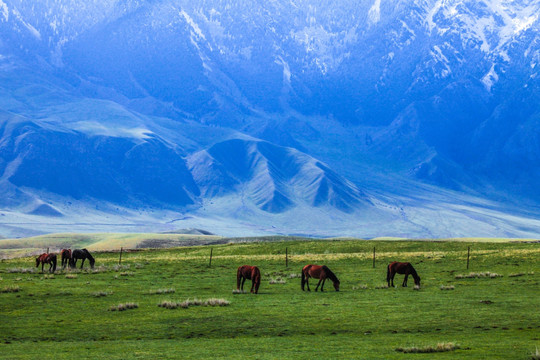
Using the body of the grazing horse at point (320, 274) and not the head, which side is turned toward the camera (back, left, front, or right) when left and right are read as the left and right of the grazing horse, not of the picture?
right

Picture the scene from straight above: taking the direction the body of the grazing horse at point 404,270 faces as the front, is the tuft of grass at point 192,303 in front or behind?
behind

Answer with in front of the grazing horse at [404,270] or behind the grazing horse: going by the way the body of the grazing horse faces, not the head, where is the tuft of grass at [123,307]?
behind

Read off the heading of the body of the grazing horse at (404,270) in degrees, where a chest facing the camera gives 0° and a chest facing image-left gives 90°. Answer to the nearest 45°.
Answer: approximately 270°

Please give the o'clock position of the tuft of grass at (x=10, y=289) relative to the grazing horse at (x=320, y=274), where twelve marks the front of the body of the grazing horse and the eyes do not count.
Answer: The tuft of grass is roughly at 6 o'clock from the grazing horse.

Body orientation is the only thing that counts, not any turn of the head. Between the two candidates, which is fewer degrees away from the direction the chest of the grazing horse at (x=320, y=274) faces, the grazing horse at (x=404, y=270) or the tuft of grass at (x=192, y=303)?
the grazing horse

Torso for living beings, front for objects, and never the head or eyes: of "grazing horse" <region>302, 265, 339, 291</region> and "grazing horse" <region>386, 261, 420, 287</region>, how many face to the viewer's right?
2

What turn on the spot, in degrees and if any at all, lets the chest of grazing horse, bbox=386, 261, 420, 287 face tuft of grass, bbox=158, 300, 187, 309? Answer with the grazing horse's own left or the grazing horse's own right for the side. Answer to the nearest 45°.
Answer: approximately 135° to the grazing horse's own right

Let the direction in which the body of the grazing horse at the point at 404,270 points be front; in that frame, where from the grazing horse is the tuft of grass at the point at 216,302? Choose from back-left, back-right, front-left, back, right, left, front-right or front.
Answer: back-right
